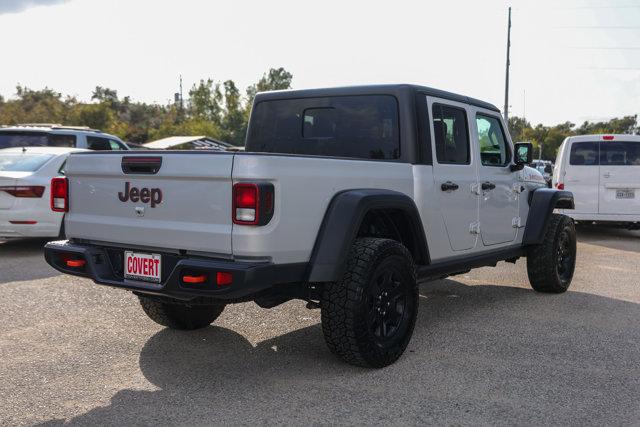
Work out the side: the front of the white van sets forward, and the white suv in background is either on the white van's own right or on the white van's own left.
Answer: on the white van's own left

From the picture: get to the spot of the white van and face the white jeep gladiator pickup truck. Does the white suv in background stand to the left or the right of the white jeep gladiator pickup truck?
right

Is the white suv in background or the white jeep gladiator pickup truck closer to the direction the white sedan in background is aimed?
the white suv in background

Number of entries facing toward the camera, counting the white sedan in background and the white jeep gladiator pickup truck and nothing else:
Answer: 0

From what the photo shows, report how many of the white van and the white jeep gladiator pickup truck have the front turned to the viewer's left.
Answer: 0

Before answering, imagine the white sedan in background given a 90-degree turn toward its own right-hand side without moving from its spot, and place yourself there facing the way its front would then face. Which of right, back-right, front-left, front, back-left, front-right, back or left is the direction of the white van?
front-left

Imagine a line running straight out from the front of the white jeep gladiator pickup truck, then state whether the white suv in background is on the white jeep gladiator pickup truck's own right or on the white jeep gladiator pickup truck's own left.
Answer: on the white jeep gladiator pickup truck's own left

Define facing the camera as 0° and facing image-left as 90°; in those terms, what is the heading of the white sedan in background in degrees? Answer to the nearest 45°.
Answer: approximately 225°

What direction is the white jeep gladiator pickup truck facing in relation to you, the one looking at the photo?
facing away from the viewer and to the right of the viewer

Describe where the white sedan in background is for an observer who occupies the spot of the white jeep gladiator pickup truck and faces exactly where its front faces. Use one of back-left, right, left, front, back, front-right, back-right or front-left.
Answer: left

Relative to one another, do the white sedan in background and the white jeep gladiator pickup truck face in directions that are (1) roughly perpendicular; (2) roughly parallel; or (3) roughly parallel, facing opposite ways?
roughly parallel

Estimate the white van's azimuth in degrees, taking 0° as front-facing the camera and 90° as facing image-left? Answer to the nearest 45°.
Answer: approximately 180°

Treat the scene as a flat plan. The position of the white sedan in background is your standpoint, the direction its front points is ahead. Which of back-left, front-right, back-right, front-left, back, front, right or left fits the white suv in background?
front-left
